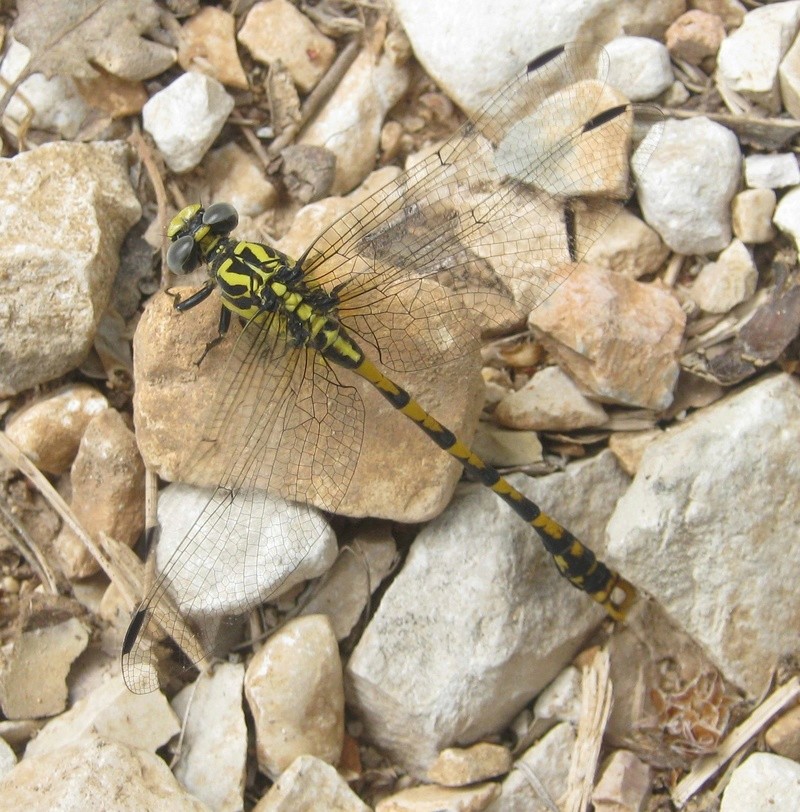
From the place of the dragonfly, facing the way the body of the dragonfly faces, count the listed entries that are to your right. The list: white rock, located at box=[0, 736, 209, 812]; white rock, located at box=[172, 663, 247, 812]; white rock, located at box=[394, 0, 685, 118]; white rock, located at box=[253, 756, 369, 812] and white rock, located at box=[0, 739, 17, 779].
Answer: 1

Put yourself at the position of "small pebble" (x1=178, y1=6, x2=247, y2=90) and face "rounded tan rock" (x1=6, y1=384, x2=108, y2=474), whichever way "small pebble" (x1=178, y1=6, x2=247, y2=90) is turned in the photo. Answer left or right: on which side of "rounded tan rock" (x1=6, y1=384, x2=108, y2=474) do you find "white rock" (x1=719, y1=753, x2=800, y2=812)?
left

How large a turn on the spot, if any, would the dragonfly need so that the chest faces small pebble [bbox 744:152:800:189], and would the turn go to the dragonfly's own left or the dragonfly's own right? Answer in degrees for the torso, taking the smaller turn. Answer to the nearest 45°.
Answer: approximately 135° to the dragonfly's own right

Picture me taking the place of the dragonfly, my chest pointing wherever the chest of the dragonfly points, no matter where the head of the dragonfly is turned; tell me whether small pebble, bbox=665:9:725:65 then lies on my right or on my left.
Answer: on my right

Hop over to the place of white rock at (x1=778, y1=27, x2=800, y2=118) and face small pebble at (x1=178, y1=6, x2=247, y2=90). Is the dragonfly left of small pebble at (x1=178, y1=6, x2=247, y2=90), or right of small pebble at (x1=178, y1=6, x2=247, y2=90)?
left

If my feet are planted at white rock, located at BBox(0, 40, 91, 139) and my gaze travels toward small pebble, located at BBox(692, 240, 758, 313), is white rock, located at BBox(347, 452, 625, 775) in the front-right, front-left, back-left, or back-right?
front-right

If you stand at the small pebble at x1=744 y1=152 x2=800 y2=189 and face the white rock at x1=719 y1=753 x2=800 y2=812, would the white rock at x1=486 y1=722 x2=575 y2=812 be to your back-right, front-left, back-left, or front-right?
front-right

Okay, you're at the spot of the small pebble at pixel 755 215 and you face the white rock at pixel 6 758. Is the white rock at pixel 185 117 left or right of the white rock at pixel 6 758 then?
right

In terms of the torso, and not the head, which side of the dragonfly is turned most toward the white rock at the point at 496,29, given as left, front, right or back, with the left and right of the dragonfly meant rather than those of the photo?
right

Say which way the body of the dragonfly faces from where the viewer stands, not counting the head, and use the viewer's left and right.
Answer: facing away from the viewer and to the left of the viewer
